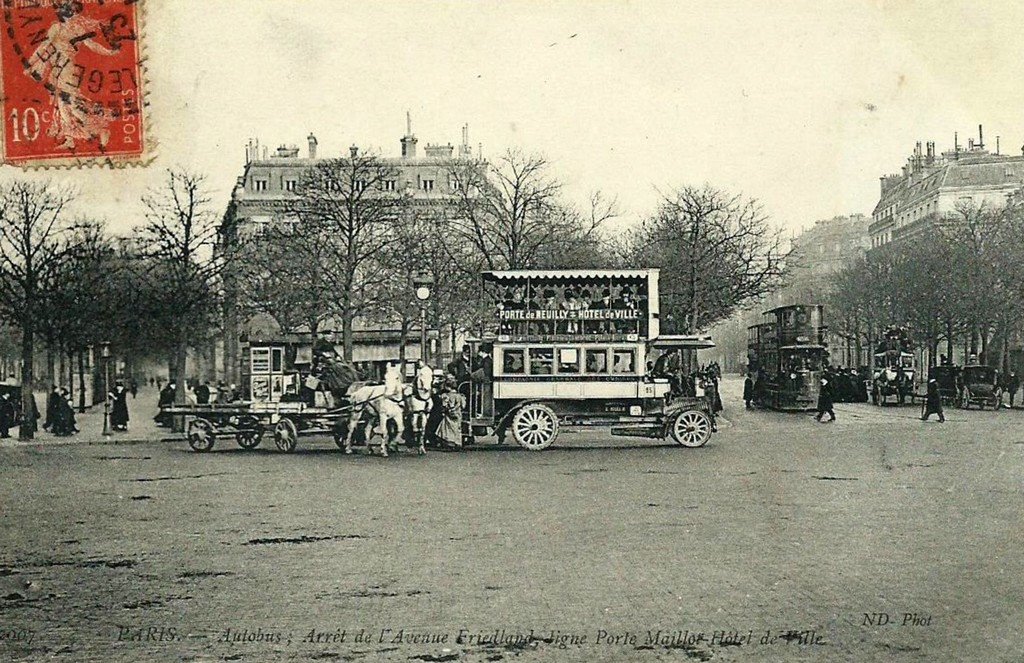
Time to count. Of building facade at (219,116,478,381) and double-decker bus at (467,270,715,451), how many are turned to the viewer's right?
1

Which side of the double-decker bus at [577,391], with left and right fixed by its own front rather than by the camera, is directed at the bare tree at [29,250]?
back

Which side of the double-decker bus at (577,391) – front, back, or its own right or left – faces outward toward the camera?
right

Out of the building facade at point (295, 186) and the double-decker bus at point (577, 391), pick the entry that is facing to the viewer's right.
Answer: the double-decker bus

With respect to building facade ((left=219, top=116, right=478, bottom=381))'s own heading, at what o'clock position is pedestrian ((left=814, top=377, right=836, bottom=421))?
The pedestrian is roughly at 10 o'clock from the building facade.

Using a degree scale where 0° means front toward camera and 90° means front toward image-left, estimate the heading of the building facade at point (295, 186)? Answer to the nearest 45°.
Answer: approximately 0°

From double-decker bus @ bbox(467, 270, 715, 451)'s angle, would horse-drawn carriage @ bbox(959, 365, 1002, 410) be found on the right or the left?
on its left

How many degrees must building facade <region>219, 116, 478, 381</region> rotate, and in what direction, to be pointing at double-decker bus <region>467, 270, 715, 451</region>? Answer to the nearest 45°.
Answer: approximately 45° to its left

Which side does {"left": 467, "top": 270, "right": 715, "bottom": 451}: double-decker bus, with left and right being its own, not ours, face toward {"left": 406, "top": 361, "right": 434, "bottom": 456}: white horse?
back
